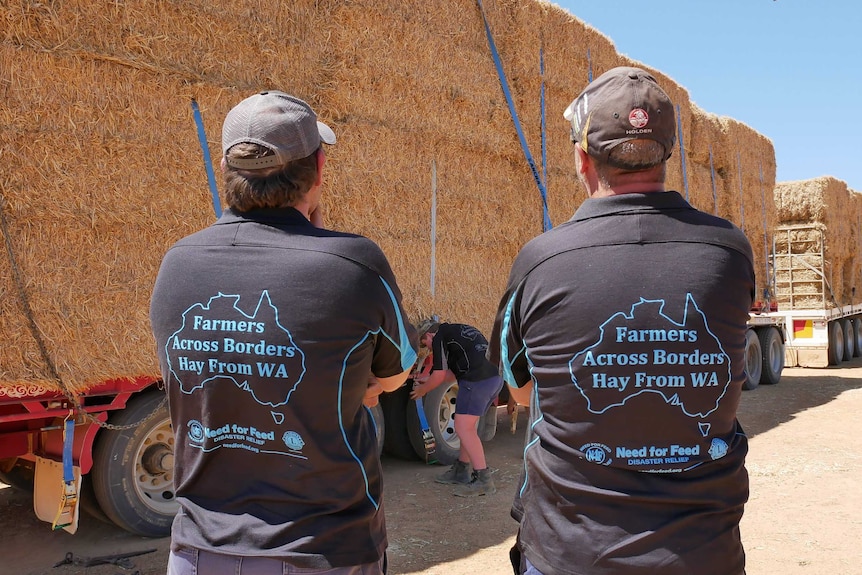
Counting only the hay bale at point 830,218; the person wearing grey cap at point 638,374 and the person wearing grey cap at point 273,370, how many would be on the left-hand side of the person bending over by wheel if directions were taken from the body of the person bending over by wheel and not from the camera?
2

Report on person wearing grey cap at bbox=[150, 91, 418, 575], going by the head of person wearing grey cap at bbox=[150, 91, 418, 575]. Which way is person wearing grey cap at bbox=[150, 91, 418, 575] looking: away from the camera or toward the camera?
away from the camera

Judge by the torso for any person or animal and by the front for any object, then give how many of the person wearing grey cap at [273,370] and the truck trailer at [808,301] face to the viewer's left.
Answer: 0

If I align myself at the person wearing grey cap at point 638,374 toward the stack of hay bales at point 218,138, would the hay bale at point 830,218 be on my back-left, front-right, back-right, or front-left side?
front-right

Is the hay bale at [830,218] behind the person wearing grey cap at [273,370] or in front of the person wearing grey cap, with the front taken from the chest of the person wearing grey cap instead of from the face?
in front

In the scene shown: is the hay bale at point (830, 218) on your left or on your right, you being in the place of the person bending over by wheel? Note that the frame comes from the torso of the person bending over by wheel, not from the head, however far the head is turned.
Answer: on your right

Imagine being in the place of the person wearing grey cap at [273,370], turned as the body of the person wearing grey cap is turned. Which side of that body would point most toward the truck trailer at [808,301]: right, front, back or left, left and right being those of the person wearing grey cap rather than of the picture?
front

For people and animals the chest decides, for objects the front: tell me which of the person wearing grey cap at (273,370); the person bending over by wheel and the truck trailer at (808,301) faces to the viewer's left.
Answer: the person bending over by wheel

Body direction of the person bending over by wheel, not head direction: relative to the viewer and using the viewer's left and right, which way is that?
facing to the left of the viewer

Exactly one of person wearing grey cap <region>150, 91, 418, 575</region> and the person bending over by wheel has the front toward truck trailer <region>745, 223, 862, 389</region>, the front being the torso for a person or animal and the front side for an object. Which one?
the person wearing grey cap

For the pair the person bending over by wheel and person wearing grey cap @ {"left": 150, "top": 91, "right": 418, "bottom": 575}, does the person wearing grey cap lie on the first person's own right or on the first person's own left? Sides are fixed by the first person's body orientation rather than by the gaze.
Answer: on the first person's own left

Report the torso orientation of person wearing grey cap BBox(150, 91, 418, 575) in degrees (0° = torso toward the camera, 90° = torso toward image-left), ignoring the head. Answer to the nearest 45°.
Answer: approximately 225°

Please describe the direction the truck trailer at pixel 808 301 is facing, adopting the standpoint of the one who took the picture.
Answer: facing away from the viewer and to the right of the viewer

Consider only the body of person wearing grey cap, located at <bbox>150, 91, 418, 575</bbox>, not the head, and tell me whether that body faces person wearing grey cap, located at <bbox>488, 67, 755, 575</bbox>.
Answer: no

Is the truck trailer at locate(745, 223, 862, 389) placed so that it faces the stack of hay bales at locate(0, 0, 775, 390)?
no
